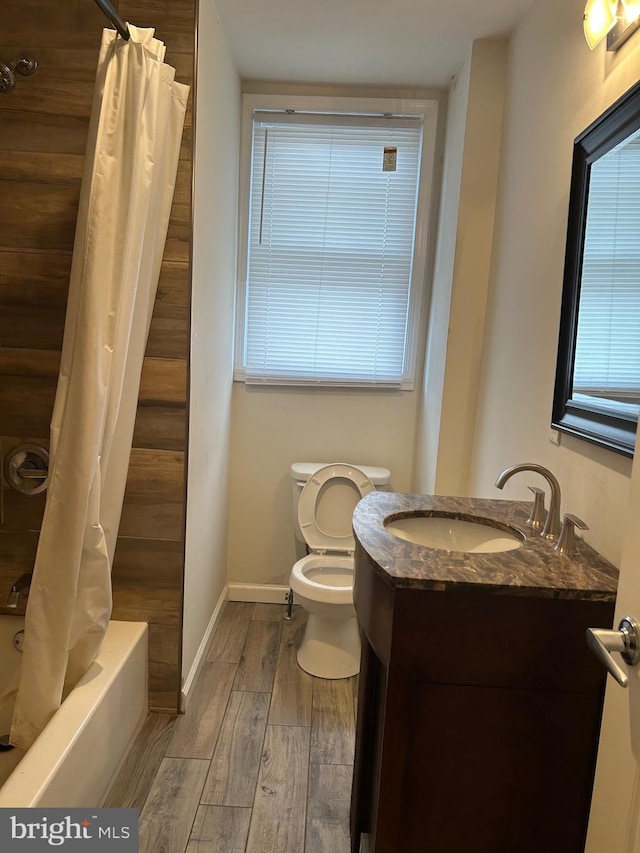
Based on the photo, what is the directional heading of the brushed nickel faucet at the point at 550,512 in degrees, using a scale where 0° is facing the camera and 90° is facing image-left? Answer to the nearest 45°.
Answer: approximately 90°

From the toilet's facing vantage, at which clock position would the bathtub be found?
The bathtub is roughly at 1 o'clock from the toilet.

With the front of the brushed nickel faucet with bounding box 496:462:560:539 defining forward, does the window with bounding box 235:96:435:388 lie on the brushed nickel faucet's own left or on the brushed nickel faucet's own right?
on the brushed nickel faucet's own right

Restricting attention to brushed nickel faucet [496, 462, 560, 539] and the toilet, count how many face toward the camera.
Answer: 1

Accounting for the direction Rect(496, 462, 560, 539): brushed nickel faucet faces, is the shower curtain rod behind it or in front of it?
in front

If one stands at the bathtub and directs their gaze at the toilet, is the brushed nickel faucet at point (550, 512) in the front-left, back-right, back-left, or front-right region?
front-right

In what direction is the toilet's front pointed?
toward the camera

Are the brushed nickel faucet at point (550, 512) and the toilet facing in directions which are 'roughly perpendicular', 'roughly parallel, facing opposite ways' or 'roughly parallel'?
roughly perpendicular

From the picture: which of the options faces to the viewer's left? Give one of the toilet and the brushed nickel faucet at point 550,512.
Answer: the brushed nickel faucet

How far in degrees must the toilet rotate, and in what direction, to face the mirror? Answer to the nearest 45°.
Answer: approximately 45° to its left
